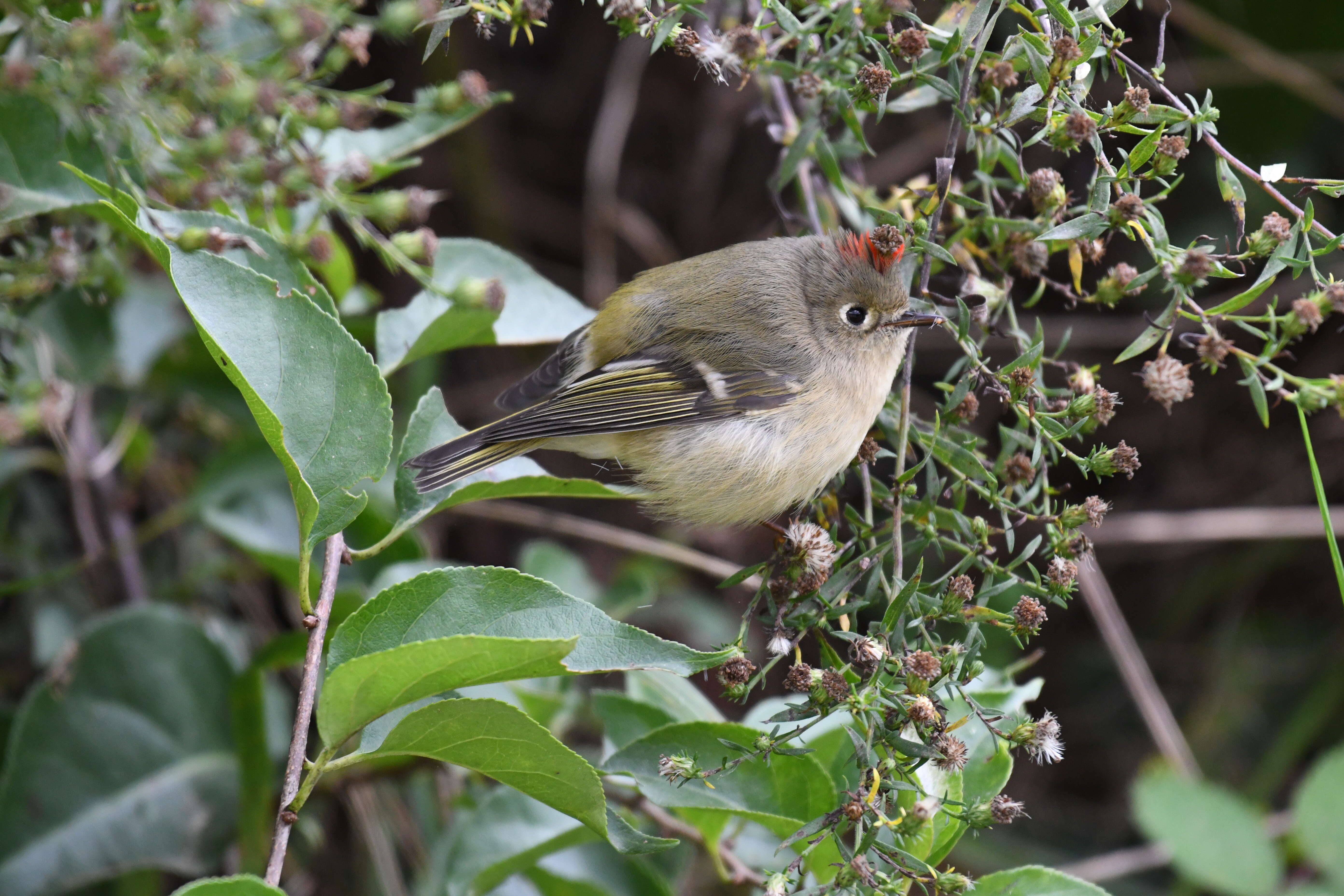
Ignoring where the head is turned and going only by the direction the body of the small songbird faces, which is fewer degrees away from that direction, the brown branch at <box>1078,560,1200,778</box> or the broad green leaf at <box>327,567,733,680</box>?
the brown branch

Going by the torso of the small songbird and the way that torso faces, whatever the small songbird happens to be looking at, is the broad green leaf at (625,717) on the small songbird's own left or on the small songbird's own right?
on the small songbird's own right

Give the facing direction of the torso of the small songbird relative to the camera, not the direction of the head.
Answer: to the viewer's right

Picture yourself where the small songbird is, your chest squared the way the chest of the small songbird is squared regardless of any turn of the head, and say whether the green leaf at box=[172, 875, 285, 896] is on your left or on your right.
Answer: on your right
